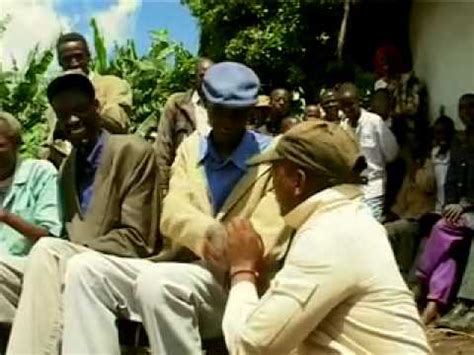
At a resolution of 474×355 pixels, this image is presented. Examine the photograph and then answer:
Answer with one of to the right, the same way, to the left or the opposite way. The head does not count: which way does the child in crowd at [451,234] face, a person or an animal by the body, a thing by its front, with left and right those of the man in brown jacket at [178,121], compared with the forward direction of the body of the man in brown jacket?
to the right

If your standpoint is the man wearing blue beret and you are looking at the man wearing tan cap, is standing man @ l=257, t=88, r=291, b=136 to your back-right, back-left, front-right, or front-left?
back-left

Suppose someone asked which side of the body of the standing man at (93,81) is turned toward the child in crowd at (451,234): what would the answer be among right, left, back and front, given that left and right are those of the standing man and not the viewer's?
left

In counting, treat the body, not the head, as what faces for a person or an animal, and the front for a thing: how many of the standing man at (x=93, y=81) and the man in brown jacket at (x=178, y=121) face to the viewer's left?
0

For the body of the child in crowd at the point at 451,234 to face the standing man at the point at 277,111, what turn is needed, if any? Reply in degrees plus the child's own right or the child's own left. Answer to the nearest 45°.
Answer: approximately 90° to the child's own right

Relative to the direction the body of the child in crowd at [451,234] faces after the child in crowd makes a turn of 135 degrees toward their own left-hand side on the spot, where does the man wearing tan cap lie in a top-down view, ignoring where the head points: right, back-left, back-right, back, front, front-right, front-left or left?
right

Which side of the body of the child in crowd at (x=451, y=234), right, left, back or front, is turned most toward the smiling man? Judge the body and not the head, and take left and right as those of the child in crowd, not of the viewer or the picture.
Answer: front

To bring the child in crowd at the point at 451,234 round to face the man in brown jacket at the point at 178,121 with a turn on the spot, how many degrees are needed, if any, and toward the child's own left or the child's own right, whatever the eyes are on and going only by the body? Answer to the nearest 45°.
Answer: approximately 45° to the child's own right

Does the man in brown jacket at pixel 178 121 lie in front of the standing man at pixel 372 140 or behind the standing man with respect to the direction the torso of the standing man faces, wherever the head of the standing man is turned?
in front

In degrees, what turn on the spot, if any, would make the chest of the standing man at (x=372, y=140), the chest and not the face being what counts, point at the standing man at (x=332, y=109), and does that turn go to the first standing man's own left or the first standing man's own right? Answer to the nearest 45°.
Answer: approximately 45° to the first standing man's own right
